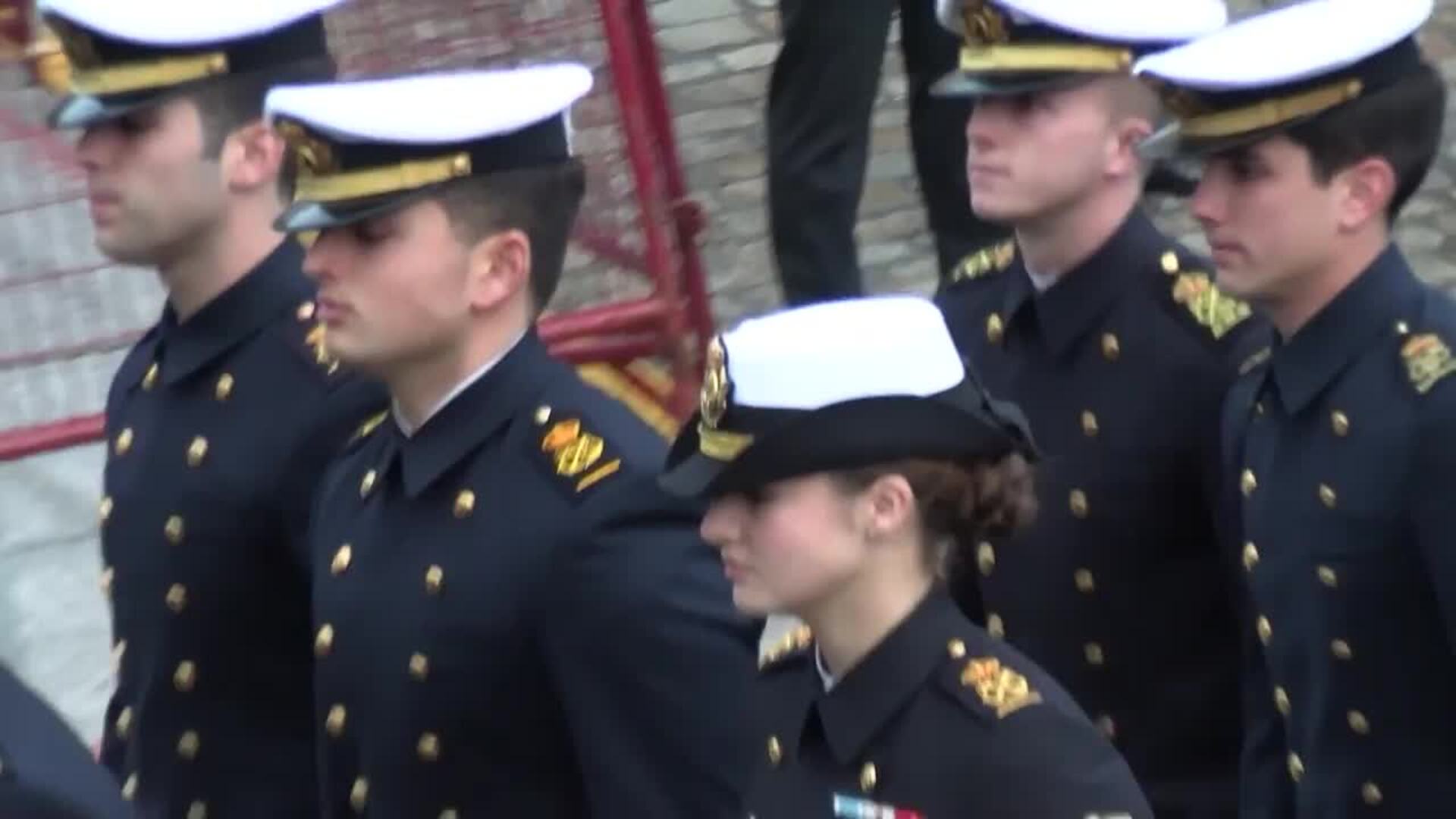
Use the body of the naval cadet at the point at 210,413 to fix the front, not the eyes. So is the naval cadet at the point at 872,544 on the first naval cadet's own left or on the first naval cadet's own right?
on the first naval cadet's own left

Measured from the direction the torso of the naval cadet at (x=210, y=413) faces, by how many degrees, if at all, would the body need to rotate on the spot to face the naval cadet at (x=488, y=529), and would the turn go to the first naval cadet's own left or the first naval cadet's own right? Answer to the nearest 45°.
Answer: approximately 90° to the first naval cadet's own left

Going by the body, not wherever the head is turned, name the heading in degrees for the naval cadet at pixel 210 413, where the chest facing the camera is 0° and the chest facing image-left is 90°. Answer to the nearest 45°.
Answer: approximately 45°

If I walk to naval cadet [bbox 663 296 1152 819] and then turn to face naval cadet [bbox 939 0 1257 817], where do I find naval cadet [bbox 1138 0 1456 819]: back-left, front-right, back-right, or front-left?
front-right

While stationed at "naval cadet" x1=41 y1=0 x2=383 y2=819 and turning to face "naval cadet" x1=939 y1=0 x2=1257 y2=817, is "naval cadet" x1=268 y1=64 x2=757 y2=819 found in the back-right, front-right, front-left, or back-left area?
front-right

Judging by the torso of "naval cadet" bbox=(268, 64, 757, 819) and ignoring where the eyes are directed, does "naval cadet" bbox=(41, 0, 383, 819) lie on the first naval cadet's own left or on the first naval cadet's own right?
on the first naval cadet's own right

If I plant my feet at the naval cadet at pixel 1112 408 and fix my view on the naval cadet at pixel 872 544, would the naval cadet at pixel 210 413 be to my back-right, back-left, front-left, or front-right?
front-right

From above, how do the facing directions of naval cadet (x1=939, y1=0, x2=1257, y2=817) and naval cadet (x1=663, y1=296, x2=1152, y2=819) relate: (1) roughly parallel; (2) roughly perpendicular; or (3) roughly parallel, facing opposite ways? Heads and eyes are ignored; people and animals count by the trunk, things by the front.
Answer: roughly parallel

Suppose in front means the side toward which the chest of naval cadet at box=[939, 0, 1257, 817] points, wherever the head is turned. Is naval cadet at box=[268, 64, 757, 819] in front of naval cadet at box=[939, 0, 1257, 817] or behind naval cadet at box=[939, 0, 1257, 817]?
in front

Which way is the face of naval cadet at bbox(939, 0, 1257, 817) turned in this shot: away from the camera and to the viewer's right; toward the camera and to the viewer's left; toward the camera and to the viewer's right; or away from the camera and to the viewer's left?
toward the camera and to the viewer's left

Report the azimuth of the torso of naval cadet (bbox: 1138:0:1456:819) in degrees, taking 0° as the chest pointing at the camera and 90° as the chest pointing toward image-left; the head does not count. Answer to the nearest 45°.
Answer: approximately 45°

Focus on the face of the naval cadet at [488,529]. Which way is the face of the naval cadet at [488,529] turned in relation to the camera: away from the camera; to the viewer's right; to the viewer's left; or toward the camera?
to the viewer's left

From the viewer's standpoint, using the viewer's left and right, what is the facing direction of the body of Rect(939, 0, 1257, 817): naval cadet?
facing the viewer and to the left of the viewer

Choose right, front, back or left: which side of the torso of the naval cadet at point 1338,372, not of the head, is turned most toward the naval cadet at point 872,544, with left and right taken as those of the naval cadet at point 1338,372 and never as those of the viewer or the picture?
front

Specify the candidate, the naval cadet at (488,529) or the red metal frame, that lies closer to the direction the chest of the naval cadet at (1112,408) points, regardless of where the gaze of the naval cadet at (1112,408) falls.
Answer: the naval cadet

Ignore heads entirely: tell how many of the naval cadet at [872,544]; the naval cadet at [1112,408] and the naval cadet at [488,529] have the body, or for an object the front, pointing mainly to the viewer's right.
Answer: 0
